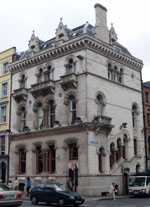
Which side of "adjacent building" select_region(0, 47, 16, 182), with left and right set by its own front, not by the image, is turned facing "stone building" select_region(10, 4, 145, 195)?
left

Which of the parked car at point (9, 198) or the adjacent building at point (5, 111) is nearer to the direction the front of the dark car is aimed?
the parked car

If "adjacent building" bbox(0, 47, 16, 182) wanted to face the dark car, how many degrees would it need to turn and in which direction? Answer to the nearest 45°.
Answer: approximately 45° to its left

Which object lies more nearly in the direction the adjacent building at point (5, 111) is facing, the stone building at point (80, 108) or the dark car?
the dark car
